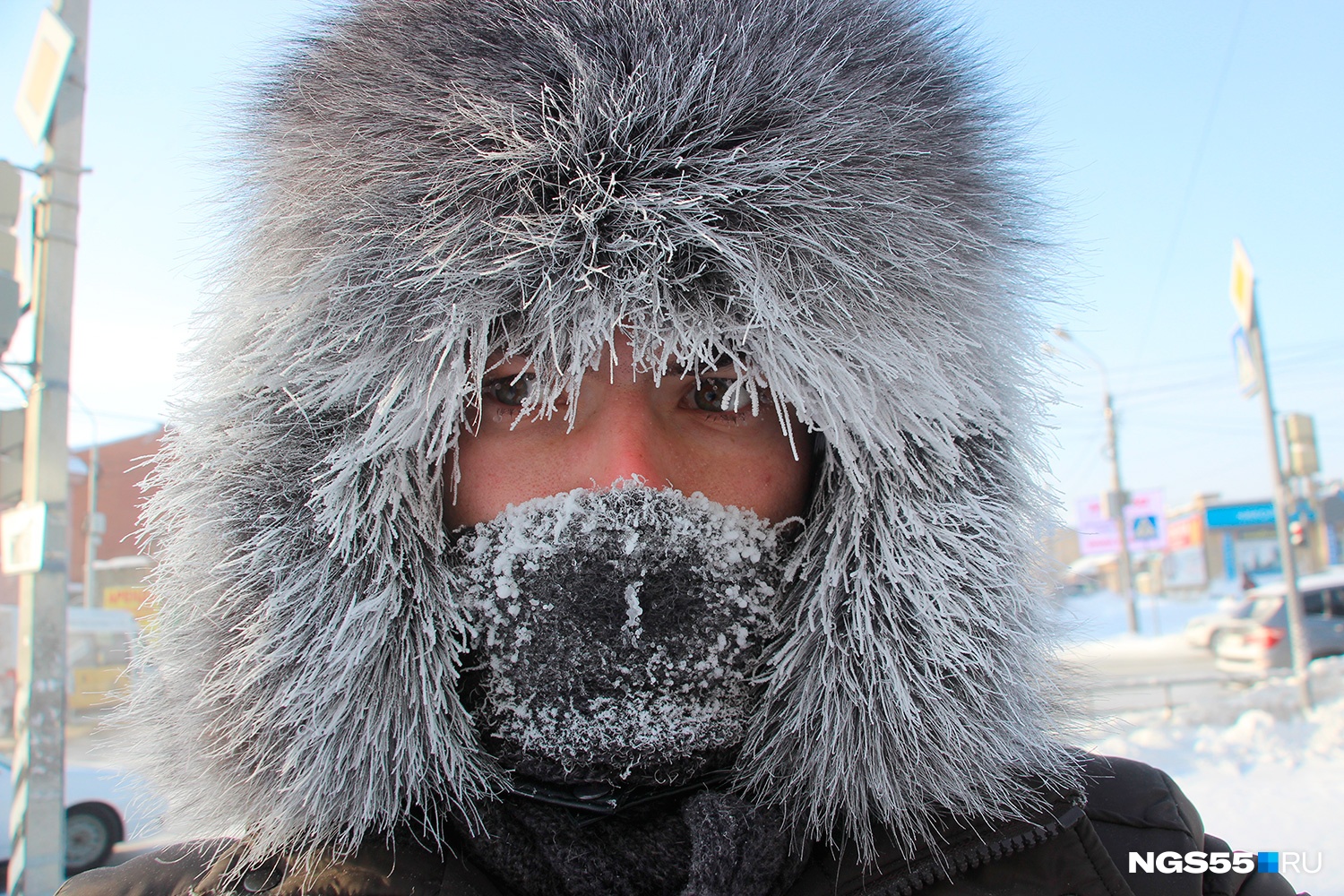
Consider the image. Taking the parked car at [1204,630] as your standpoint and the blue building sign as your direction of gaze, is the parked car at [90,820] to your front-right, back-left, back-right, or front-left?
back-left

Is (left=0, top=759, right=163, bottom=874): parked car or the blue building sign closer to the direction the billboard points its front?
the parked car

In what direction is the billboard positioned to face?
toward the camera

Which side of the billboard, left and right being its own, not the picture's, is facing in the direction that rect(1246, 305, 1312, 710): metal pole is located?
front
